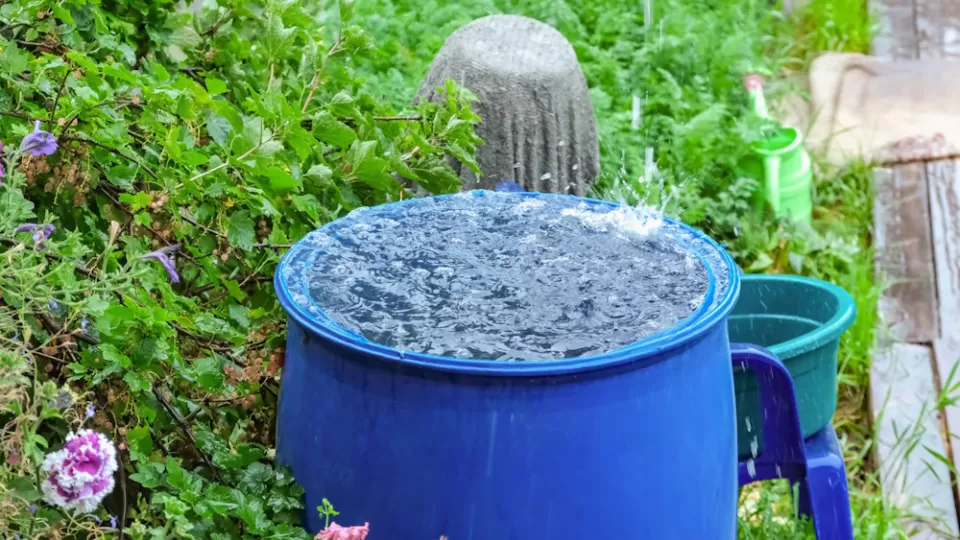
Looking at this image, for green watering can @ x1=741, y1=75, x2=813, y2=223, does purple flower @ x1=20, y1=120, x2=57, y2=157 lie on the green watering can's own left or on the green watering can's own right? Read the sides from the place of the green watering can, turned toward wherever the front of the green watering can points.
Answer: on the green watering can's own left

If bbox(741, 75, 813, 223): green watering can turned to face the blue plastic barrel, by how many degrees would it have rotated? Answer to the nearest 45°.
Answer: approximately 90° to its left

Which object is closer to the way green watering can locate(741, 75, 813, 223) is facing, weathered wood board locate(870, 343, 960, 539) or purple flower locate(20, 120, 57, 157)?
the purple flower

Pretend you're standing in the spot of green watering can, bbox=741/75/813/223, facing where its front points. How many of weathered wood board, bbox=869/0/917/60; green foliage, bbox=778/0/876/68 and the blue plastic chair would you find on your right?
2

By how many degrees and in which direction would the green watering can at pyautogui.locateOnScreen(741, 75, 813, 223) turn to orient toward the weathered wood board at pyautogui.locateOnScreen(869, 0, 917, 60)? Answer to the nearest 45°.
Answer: approximately 90° to its right

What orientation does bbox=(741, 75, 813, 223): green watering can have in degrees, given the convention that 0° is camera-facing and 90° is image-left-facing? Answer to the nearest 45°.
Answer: approximately 90°

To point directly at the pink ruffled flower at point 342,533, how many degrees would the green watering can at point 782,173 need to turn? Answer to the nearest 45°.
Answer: approximately 90° to its left

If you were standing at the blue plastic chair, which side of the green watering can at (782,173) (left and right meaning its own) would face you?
left
